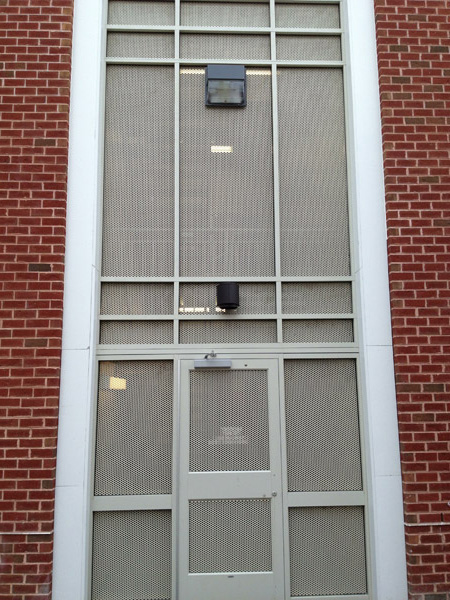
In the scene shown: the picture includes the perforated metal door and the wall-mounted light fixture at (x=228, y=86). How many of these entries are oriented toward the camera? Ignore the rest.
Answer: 2

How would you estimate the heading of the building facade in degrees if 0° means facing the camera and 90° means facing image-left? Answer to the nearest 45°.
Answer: approximately 0°

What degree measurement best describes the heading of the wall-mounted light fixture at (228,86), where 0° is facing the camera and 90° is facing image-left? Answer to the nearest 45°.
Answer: approximately 0°
